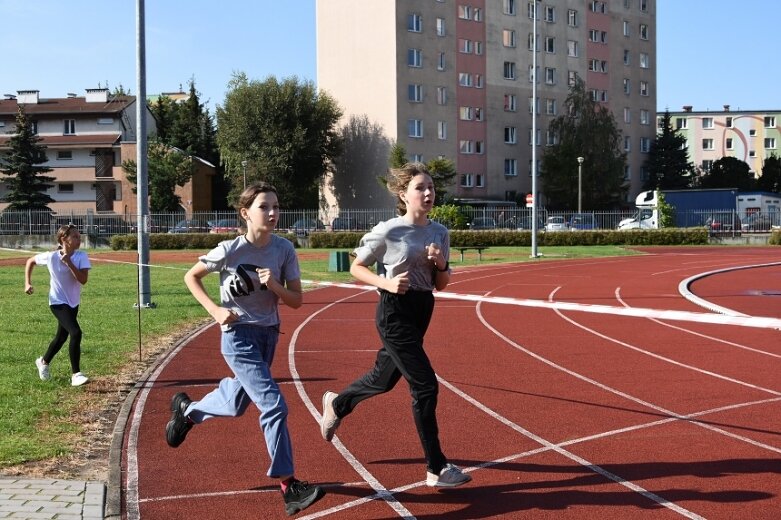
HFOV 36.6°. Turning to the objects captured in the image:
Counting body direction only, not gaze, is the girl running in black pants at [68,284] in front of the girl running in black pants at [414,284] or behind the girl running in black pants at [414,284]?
behind

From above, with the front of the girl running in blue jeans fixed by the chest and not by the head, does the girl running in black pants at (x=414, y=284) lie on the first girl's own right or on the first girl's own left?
on the first girl's own left

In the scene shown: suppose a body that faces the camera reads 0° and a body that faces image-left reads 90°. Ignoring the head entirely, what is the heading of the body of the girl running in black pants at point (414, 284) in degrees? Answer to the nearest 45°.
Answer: approximately 315°

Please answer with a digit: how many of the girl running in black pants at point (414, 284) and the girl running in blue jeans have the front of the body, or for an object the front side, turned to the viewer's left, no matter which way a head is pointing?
0

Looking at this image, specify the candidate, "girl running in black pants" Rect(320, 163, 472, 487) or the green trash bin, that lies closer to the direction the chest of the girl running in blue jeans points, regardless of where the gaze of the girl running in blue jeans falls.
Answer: the girl running in black pants

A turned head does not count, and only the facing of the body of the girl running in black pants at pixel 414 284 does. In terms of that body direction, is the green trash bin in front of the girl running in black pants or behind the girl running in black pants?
behind

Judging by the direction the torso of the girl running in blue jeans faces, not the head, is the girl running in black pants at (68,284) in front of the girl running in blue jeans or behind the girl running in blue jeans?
behind

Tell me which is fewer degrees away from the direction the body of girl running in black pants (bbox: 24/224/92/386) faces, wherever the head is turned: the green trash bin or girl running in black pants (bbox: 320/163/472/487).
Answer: the girl running in black pants
